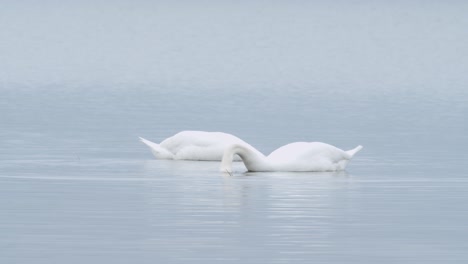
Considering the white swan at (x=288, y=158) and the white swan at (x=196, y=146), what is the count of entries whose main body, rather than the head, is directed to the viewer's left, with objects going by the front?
1

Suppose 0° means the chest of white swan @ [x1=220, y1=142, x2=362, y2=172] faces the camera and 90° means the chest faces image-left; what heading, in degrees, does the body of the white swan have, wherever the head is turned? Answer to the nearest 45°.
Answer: approximately 90°

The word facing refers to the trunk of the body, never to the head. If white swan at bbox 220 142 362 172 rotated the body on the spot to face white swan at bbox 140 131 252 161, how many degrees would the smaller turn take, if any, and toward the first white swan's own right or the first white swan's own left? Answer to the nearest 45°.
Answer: approximately 45° to the first white swan's own right

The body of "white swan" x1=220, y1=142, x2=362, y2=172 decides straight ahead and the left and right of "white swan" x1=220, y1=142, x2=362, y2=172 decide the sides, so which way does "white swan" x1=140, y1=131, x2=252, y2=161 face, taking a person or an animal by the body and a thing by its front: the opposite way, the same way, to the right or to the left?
the opposite way

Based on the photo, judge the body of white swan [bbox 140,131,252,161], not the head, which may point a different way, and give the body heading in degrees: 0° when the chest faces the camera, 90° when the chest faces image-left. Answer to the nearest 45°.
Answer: approximately 270°

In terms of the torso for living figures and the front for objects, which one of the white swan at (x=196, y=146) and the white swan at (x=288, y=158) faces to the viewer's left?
the white swan at (x=288, y=158)

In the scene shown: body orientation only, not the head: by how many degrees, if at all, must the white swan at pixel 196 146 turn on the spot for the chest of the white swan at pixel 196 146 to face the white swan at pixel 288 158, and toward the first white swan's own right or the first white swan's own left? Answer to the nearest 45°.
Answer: approximately 45° to the first white swan's own right
